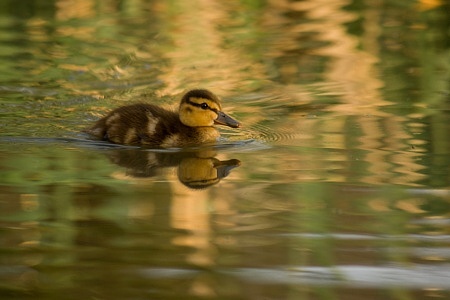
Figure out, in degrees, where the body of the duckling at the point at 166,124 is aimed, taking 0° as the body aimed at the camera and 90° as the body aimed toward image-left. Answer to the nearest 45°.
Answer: approximately 270°
